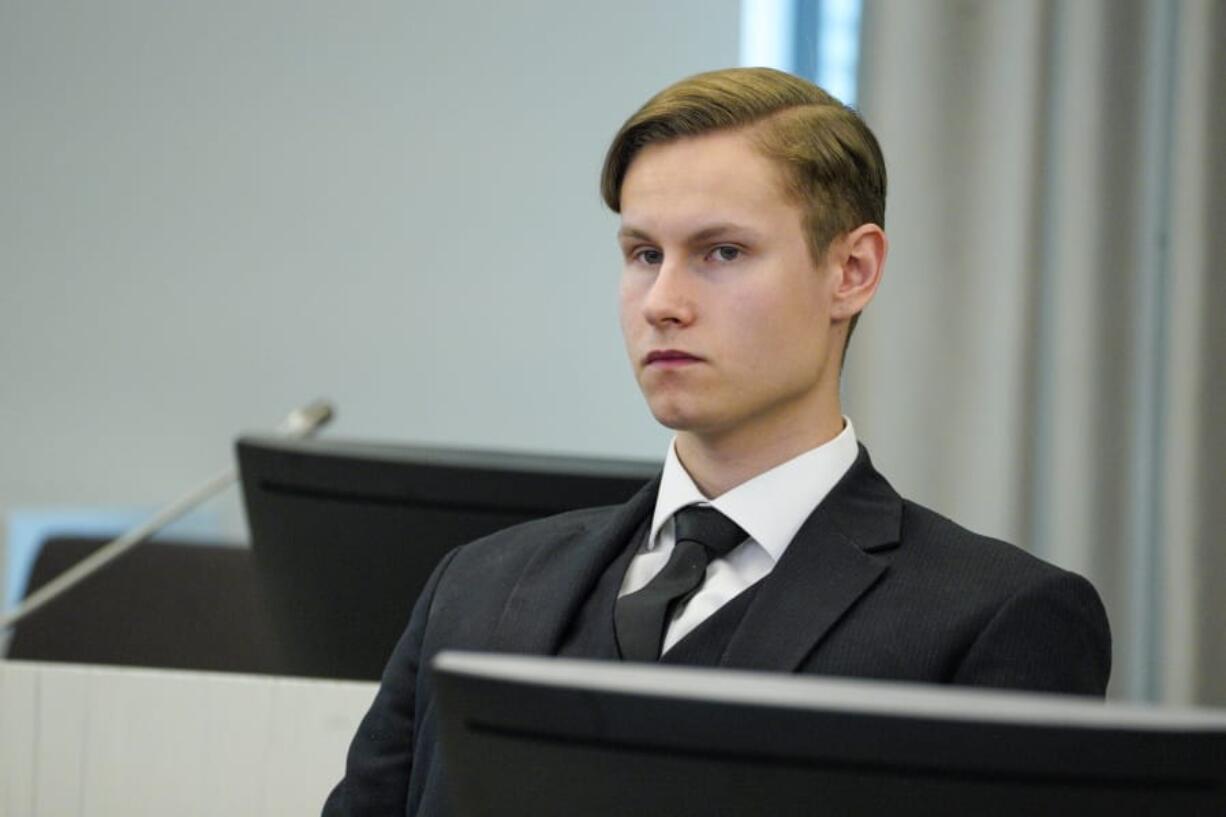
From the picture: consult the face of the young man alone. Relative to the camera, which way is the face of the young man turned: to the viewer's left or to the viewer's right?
to the viewer's left

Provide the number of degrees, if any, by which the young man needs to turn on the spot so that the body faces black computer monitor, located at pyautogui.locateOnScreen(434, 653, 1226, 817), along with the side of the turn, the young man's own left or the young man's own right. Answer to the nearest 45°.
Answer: approximately 45° to the young man's own left

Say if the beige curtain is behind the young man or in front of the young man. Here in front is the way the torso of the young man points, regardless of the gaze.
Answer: behind

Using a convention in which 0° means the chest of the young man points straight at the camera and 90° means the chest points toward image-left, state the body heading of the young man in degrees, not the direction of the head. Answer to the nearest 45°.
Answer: approximately 45°
